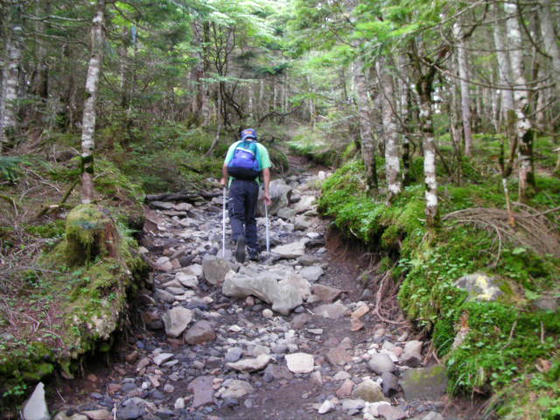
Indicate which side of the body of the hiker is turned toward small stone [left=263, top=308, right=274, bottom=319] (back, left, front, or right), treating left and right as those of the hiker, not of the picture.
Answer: back

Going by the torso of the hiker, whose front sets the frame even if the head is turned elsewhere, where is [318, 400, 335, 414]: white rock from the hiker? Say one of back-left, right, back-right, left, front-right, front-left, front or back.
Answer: back

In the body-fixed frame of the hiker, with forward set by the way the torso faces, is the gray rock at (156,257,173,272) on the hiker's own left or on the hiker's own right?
on the hiker's own left

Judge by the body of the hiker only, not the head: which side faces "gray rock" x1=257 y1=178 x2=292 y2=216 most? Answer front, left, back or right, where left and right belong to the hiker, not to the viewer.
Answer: front

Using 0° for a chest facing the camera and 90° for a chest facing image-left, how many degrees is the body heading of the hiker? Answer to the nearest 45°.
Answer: approximately 180°

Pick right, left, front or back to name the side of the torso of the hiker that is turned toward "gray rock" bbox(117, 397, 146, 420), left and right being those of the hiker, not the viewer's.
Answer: back

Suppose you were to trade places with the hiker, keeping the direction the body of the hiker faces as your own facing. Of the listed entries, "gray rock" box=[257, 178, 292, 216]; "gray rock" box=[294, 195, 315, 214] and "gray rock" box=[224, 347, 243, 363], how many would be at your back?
1

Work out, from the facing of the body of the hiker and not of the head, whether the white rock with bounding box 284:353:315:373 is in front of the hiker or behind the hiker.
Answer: behind

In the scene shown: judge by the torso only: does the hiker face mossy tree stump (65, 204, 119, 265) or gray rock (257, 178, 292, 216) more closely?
the gray rock

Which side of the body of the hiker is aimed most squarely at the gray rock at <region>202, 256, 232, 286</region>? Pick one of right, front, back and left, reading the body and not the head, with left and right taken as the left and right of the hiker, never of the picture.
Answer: back

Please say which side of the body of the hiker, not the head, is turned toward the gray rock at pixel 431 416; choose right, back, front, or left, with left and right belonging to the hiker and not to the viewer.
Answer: back
